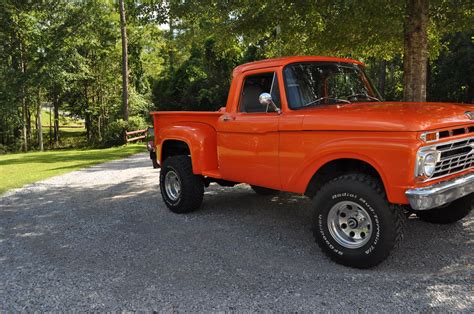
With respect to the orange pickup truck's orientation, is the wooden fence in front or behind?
behind

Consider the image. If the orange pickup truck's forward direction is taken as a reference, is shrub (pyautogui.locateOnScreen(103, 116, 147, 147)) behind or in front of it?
behind

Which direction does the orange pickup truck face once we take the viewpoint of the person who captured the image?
facing the viewer and to the right of the viewer
